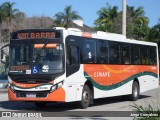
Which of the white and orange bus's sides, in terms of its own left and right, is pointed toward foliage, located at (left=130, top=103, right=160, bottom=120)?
left

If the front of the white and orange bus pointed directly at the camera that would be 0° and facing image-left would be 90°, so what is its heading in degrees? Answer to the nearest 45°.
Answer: approximately 45°
